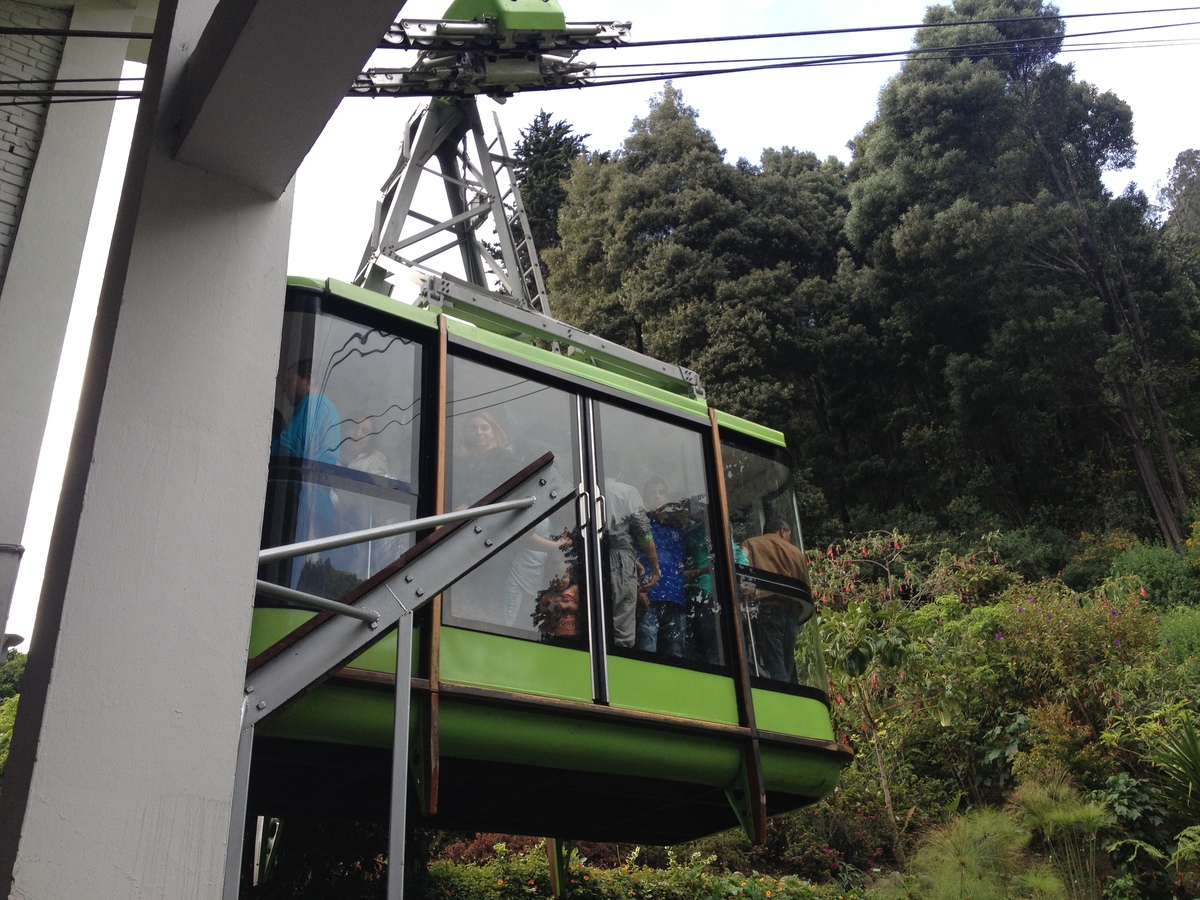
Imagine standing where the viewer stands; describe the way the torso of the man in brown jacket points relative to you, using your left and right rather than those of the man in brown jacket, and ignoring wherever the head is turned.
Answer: facing away from the viewer and to the right of the viewer

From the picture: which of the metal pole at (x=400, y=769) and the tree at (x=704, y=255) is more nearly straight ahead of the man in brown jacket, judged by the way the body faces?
the tree

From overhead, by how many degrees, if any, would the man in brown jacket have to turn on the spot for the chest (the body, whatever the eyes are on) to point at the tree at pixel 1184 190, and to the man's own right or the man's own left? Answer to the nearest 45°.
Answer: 0° — they already face it

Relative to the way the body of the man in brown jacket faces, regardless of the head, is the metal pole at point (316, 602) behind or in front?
behind

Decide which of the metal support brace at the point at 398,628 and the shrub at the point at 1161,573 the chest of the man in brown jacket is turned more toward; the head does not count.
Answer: the shrub

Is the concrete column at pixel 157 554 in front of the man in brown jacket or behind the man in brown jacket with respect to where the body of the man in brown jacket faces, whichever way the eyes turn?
behind

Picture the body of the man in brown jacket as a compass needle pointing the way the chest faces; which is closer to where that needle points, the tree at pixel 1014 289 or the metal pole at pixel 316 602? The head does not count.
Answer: the tree

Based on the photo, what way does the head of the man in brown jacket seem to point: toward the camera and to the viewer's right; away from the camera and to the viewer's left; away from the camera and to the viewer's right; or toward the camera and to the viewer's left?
away from the camera and to the viewer's right
